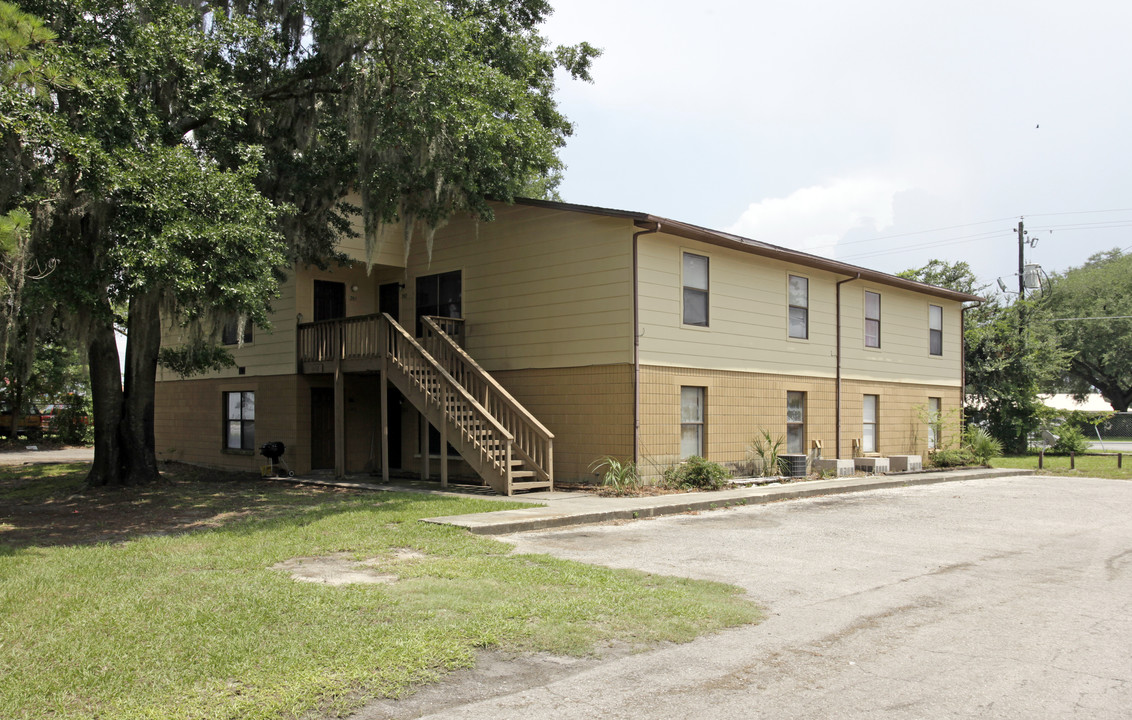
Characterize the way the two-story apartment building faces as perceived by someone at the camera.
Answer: facing the viewer and to the left of the viewer

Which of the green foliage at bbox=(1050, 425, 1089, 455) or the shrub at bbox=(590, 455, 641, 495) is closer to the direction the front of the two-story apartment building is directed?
the shrub

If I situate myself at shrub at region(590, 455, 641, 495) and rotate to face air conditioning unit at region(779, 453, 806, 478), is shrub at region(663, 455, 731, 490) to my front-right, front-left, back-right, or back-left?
front-right

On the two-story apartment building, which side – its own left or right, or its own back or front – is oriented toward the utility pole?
back

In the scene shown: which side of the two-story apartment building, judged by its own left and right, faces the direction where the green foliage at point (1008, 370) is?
back

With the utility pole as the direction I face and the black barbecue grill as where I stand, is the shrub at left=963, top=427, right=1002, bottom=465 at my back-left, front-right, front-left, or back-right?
front-right
